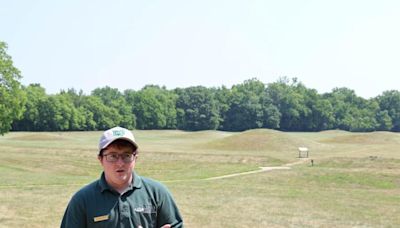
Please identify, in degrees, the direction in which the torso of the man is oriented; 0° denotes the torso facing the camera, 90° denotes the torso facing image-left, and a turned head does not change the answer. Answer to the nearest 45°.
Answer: approximately 0°

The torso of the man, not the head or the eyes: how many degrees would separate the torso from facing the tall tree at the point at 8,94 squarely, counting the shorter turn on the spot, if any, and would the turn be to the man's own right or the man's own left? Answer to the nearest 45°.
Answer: approximately 180°
